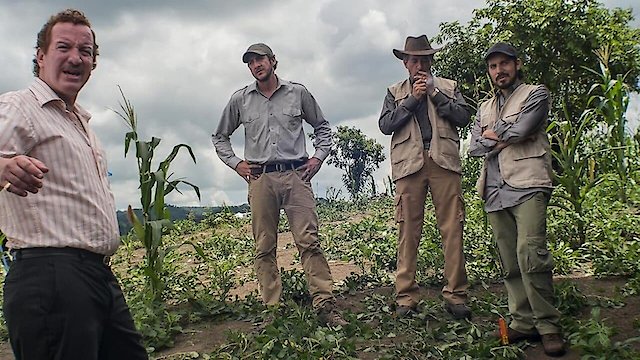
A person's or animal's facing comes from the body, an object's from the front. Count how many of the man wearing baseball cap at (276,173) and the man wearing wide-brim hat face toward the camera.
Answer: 2

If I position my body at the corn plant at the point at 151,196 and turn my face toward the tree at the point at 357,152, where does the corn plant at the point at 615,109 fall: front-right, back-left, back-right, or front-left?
front-right

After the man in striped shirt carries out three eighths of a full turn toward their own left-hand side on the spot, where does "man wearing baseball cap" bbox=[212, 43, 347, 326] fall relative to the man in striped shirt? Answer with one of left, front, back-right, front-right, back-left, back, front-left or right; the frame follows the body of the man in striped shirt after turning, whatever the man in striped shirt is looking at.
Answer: front-right

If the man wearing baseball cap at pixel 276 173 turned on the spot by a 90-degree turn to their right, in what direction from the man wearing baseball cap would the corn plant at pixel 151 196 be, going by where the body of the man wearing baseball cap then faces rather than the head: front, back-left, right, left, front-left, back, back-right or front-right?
front

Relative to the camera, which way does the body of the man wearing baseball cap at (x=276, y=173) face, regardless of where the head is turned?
toward the camera

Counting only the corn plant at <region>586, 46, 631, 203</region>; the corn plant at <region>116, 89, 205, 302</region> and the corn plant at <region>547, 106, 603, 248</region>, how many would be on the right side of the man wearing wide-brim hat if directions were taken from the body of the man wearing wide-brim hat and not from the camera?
1

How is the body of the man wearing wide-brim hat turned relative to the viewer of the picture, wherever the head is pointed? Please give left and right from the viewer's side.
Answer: facing the viewer

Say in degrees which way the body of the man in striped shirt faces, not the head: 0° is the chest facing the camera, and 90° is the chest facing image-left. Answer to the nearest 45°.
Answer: approximately 315°

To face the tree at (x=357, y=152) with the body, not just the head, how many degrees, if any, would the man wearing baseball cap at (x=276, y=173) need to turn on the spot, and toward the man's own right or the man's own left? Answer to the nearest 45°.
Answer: approximately 180°

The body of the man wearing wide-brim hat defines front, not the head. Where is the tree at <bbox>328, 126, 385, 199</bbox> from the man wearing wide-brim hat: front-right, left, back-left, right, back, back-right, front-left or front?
back
